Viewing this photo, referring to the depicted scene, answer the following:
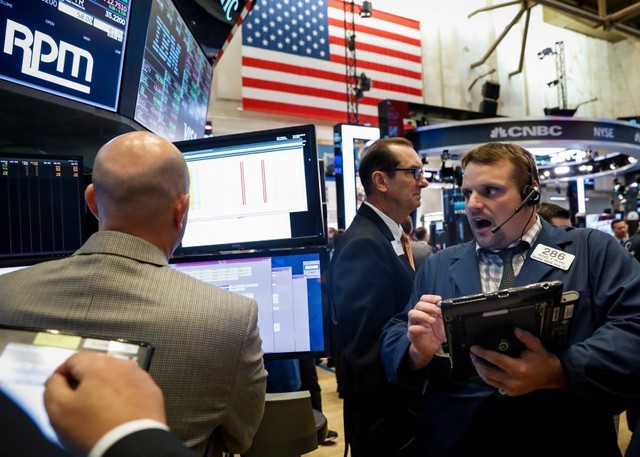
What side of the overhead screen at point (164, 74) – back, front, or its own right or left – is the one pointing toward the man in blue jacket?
front

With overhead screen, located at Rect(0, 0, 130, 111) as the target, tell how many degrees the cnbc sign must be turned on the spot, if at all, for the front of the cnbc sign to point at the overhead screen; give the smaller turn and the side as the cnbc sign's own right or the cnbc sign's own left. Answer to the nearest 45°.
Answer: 0° — it already faces it

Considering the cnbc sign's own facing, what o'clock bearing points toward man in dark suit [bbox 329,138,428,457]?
The man in dark suit is roughly at 12 o'clock from the cnbc sign.

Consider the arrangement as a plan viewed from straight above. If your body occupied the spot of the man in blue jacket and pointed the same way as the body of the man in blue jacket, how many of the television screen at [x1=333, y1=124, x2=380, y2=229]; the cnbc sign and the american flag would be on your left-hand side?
0

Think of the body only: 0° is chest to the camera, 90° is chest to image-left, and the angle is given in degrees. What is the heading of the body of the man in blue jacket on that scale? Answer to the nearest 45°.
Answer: approximately 45°

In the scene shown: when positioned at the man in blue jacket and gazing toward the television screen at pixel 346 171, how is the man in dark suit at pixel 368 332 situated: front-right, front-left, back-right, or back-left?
front-left

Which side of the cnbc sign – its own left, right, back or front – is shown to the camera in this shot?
front

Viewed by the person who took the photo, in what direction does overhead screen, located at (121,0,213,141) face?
facing the viewer and to the right of the viewer

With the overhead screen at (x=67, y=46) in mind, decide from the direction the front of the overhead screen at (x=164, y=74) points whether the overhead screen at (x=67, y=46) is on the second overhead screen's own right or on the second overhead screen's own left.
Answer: on the second overhead screen's own right

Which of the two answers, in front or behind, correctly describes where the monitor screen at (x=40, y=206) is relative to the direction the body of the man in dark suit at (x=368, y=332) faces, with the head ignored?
behind

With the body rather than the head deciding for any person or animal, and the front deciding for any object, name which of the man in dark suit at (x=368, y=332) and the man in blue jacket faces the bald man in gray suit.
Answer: the man in blue jacket

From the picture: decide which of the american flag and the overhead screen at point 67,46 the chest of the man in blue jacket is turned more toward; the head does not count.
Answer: the overhead screen

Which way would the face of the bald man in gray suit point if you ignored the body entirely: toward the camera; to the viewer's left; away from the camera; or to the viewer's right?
away from the camera

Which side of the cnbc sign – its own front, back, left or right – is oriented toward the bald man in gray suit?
front
